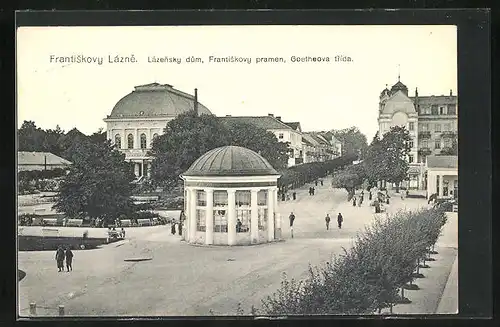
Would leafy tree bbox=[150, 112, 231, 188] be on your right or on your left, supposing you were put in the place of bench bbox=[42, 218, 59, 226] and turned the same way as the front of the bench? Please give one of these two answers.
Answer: on your left

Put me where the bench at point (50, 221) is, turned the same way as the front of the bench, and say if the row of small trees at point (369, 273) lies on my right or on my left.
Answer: on my left

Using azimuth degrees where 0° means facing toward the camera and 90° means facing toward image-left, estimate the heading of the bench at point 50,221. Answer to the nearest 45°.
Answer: approximately 0°

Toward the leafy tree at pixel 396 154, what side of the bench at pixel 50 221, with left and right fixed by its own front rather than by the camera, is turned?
left

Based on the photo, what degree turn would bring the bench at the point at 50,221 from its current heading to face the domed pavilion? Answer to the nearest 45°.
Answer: approximately 90° to its left
